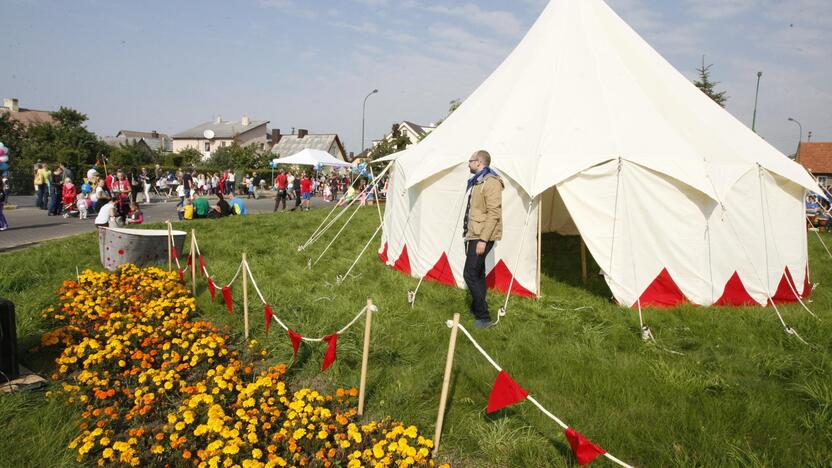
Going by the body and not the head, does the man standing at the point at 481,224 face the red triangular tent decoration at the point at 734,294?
no

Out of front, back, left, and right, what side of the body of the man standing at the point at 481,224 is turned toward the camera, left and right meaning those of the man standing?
left

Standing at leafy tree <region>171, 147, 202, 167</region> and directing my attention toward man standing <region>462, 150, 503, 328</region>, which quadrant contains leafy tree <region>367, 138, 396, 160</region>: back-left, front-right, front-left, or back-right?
front-left

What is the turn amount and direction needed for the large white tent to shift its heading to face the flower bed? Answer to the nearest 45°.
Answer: approximately 45° to its right

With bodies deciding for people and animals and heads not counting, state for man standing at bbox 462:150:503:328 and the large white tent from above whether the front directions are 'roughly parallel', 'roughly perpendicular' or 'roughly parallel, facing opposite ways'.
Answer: roughly perpendicular

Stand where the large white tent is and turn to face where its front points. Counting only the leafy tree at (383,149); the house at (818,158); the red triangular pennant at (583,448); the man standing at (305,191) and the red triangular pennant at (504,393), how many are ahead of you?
2

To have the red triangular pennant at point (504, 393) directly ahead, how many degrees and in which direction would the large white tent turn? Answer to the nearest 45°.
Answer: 0° — it already faces it

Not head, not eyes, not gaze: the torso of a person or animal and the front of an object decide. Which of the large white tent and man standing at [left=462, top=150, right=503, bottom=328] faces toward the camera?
the large white tent

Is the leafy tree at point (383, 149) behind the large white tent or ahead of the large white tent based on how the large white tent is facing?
behind

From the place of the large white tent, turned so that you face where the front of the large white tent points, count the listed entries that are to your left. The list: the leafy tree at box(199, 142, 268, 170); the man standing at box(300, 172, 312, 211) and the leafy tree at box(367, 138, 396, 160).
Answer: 0

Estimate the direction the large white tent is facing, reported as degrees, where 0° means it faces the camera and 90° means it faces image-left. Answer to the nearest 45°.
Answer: approximately 0°

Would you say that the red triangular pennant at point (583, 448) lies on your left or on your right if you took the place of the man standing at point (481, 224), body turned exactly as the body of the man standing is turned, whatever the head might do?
on your left

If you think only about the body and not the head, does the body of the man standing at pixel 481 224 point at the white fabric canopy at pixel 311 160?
no
